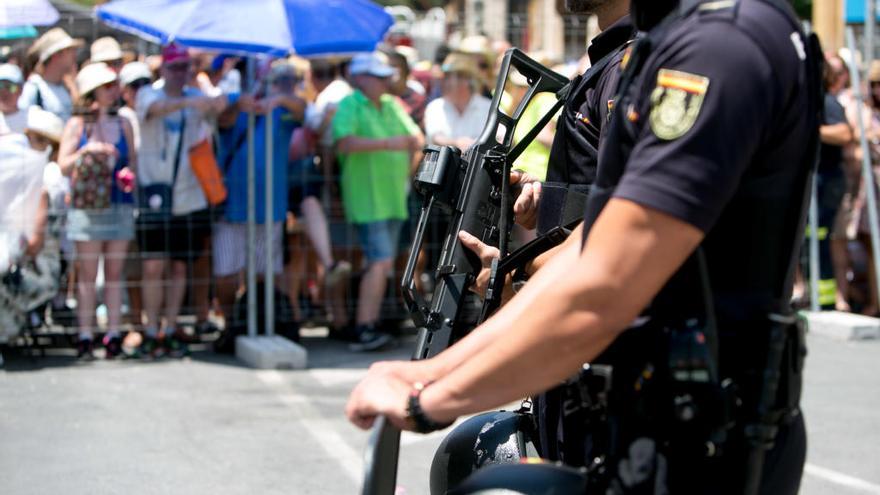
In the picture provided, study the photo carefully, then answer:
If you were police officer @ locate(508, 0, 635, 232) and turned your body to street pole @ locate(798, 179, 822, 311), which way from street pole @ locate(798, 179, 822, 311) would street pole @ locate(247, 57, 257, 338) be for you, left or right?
left

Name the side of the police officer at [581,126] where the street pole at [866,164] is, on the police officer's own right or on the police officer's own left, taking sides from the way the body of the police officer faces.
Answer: on the police officer's own right

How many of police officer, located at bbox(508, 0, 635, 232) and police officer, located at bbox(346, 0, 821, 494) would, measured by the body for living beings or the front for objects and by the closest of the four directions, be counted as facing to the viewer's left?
2

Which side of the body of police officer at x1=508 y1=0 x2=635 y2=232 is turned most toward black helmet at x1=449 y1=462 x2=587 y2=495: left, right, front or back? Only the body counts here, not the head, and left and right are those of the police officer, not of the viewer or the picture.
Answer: left

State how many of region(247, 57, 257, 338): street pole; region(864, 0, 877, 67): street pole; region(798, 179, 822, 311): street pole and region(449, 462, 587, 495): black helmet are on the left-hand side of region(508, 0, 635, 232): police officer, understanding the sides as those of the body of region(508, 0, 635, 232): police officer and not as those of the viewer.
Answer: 1

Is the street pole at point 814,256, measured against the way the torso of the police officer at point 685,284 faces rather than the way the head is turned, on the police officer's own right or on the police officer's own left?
on the police officer's own right

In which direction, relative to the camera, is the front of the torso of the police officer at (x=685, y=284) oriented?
to the viewer's left

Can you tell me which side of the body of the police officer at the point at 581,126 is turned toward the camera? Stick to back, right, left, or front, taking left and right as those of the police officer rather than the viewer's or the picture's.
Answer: left

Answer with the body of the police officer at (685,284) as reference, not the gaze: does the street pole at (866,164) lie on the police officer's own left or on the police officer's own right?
on the police officer's own right

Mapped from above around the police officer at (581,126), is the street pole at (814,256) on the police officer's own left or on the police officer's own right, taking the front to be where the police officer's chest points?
on the police officer's own right
